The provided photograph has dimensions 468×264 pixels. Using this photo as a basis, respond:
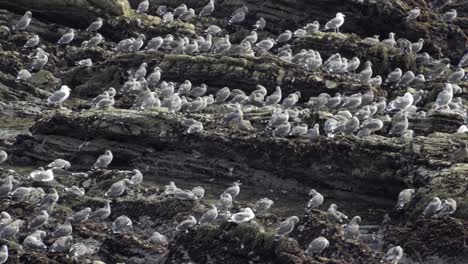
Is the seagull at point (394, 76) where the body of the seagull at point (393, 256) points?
no

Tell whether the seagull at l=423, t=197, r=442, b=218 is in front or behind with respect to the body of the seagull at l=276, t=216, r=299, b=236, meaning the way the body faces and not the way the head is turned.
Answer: in front

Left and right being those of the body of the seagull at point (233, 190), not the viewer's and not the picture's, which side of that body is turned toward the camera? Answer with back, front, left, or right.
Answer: right

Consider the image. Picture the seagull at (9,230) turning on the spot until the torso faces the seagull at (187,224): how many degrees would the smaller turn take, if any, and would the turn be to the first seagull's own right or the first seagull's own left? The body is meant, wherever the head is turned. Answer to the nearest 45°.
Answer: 0° — it already faces it

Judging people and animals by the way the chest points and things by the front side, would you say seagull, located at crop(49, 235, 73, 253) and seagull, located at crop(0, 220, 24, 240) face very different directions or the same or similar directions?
same or similar directions

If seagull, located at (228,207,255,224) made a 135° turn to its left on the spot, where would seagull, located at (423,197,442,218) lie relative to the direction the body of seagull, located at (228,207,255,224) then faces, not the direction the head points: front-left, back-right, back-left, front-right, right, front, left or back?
back-right
